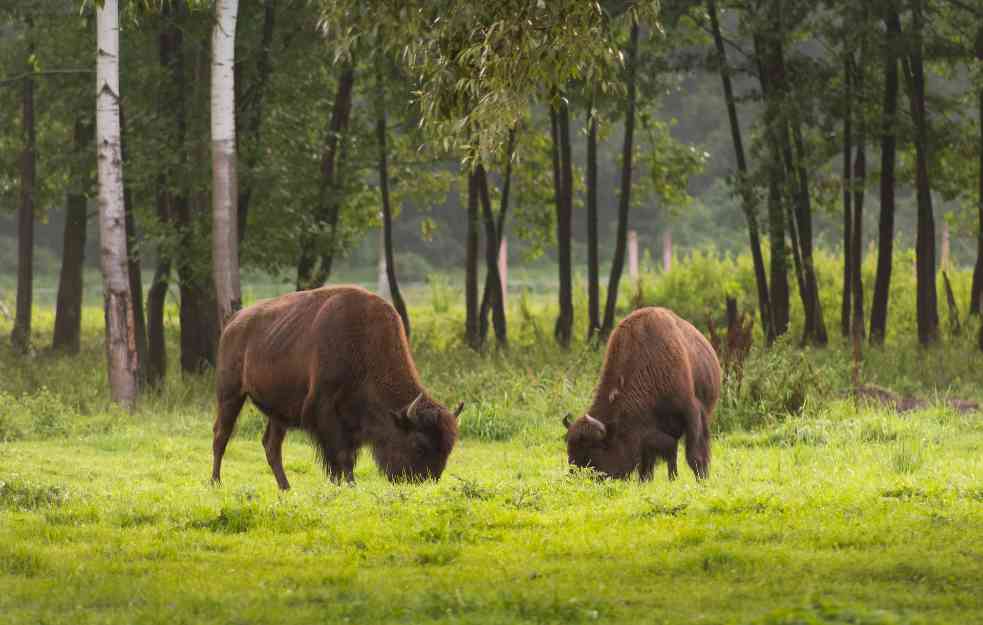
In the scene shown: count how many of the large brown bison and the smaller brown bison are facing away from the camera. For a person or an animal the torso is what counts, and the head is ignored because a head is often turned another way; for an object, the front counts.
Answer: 0

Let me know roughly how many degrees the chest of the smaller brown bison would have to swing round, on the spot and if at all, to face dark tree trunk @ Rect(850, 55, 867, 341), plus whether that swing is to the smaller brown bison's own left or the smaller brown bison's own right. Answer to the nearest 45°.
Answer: approximately 135° to the smaller brown bison's own right

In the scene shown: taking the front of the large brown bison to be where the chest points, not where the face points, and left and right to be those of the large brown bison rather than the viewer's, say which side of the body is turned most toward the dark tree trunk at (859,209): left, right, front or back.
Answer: left

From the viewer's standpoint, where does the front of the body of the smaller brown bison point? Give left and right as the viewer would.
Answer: facing the viewer and to the left of the viewer

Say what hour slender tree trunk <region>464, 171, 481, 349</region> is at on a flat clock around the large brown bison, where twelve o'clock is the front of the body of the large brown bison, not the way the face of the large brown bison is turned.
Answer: The slender tree trunk is roughly at 8 o'clock from the large brown bison.

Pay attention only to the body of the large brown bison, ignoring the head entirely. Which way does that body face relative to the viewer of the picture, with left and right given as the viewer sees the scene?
facing the viewer and to the right of the viewer

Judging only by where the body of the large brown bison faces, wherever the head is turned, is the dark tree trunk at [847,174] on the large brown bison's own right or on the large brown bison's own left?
on the large brown bison's own left

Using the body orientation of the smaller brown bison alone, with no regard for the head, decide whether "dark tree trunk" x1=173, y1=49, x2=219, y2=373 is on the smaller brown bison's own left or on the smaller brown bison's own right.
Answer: on the smaller brown bison's own right

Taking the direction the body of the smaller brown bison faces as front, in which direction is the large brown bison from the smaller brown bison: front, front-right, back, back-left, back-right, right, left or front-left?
front-right

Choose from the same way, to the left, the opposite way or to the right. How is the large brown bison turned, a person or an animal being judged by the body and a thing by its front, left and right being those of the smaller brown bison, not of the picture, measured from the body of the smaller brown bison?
to the left

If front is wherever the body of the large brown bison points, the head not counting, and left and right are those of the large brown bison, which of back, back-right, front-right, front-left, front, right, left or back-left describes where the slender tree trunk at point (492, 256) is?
back-left

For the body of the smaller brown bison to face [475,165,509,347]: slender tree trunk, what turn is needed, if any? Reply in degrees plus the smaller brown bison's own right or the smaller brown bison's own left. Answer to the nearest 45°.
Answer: approximately 135° to the smaller brown bison's own right

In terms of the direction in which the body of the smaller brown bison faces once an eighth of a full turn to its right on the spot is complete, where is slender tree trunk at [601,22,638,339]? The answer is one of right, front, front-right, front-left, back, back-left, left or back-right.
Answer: right

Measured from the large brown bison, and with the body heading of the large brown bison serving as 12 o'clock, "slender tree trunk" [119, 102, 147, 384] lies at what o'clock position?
The slender tree trunk is roughly at 7 o'clock from the large brown bison.
